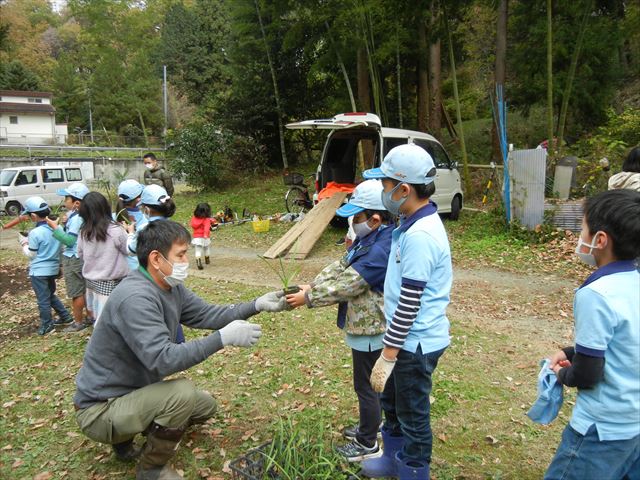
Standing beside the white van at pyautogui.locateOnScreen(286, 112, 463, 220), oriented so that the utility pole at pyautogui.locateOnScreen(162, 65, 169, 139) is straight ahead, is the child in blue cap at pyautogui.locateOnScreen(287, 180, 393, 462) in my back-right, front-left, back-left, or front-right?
back-left

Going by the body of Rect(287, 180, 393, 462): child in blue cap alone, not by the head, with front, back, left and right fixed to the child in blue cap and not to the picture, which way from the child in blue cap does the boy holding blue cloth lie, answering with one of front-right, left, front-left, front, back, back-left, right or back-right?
back-left

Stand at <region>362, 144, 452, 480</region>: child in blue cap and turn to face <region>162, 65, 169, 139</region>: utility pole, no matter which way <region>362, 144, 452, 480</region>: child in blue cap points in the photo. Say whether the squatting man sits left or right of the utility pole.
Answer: left

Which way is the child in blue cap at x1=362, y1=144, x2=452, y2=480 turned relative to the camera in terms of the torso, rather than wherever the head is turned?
to the viewer's left

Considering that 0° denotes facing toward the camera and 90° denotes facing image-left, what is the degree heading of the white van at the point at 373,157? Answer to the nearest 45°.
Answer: approximately 225°

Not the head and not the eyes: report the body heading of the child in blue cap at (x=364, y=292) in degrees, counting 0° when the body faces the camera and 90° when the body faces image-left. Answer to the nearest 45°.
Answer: approximately 90°
